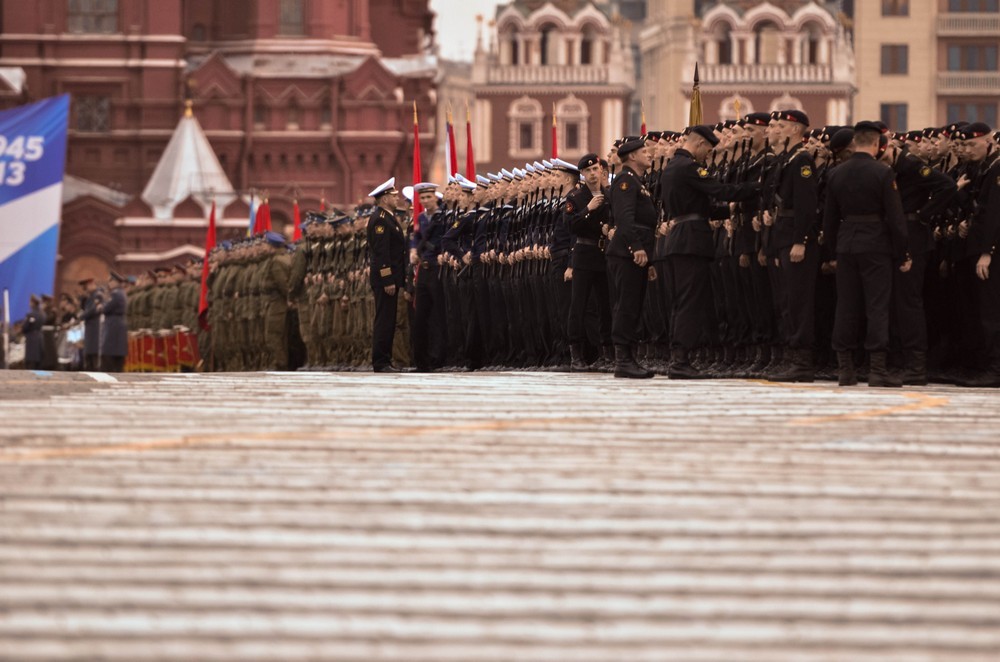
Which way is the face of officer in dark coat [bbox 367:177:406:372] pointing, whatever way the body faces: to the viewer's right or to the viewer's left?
to the viewer's right

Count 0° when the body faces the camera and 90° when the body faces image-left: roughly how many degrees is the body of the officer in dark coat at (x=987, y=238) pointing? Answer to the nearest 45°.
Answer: approximately 90°

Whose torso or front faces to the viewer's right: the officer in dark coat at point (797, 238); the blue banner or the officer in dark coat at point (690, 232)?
the officer in dark coat at point (690, 232)

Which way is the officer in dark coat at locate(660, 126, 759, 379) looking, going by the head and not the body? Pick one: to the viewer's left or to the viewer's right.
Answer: to the viewer's right

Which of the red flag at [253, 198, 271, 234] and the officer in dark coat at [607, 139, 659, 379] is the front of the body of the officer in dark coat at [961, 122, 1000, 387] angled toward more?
the officer in dark coat

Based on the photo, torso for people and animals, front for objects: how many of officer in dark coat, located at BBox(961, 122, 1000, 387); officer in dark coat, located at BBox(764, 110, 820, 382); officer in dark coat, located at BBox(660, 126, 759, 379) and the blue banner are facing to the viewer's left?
2

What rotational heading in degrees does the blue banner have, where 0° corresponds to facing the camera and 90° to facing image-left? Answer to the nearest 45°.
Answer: approximately 0°

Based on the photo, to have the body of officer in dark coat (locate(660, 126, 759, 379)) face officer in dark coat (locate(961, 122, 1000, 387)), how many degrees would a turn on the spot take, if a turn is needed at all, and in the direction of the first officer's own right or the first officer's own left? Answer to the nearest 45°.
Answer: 0° — they already face them
